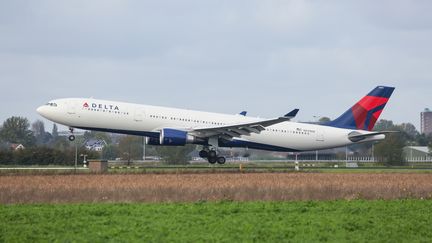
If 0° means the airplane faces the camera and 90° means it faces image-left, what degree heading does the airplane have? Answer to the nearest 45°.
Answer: approximately 90°
